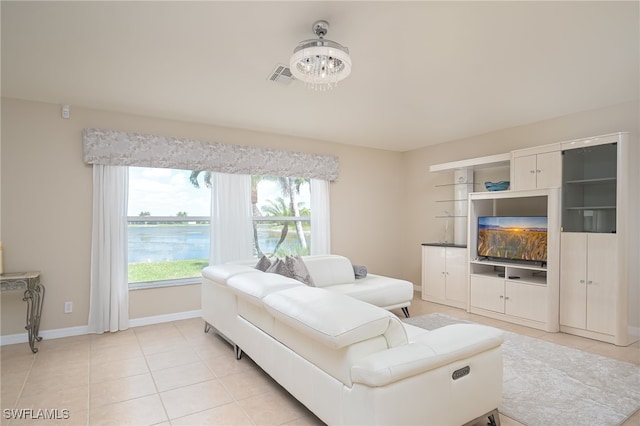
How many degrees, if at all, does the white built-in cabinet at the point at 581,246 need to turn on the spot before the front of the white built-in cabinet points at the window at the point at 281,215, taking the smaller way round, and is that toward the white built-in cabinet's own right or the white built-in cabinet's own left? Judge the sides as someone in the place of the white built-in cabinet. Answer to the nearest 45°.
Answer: approximately 45° to the white built-in cabinet's own right

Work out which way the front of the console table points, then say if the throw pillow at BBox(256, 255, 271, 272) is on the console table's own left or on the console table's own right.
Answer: on the console table's own left

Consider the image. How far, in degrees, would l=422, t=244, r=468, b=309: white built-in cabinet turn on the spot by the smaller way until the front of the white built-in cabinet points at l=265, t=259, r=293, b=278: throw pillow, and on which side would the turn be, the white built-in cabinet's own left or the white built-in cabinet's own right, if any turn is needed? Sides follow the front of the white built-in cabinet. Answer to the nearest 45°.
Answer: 0° — it already faces it

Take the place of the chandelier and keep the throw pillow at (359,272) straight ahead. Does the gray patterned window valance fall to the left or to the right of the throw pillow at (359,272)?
left

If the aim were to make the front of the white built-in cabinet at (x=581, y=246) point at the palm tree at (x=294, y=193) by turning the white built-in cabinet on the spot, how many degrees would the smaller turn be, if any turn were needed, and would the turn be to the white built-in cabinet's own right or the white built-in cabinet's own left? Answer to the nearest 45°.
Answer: approximately 45° to the white built-in cabinet's own right

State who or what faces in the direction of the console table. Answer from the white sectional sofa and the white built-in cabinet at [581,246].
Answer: the white built-in cabinet

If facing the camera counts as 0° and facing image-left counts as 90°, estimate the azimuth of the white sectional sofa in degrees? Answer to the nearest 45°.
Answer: approximately 225°

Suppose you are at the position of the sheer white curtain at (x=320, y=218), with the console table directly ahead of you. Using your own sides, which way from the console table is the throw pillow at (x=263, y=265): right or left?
left
